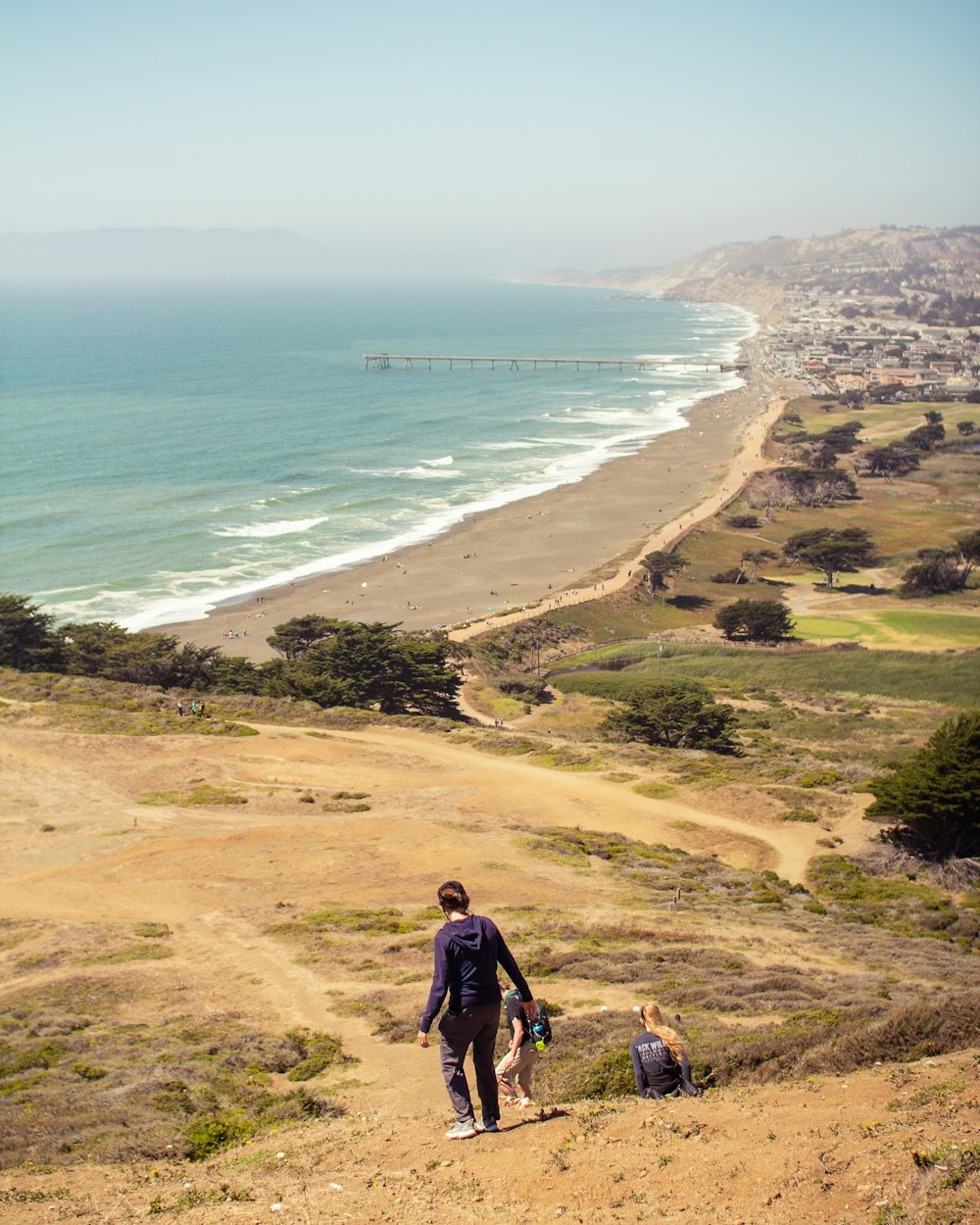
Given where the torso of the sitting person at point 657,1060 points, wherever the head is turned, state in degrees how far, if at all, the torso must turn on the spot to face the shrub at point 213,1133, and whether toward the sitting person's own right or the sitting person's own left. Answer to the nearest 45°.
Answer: approximately 90° to the sitting person's own left

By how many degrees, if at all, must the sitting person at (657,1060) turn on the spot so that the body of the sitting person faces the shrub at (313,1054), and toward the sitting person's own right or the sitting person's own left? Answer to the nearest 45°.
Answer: approximately 45° to the sitting person's own left

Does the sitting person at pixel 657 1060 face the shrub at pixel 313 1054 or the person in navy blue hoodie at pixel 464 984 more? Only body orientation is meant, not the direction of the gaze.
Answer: the shrub

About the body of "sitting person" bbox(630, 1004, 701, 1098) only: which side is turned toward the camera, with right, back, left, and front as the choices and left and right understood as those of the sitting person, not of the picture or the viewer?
back
